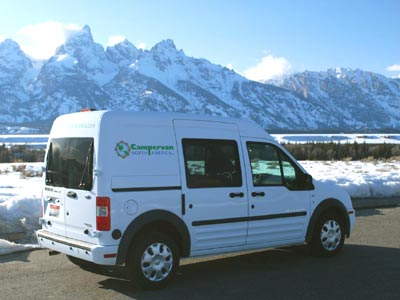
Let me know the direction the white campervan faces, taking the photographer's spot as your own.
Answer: facing away from the viewer and to the right of the viewer
